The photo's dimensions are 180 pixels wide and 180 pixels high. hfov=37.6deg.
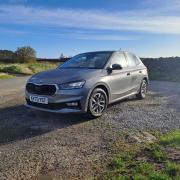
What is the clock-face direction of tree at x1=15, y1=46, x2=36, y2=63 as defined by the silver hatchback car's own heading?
The tree is roughly at 4 o'clock from the silver hatchback car.
